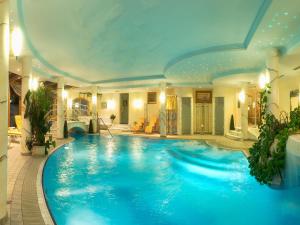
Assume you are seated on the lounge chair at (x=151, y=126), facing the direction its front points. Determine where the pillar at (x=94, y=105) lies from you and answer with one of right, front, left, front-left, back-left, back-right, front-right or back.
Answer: front-right

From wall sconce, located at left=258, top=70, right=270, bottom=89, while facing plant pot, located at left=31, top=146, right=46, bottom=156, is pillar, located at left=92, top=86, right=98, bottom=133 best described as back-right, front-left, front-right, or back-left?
front-right

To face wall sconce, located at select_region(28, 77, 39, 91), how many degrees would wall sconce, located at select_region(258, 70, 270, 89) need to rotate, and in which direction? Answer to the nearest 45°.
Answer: approximately 45° to its right

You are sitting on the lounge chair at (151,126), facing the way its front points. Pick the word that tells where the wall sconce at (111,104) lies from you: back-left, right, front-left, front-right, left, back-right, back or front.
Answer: right

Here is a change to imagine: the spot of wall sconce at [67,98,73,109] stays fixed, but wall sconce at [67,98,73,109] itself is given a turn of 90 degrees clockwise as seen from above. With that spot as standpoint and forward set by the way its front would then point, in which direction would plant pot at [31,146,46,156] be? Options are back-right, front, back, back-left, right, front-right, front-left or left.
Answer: left

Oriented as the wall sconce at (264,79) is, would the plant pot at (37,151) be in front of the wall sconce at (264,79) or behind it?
in front

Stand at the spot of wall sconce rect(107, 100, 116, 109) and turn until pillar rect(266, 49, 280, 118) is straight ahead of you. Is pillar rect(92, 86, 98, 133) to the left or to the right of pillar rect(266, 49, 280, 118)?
right

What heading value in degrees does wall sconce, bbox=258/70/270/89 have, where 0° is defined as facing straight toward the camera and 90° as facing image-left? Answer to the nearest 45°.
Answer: approximately 45°

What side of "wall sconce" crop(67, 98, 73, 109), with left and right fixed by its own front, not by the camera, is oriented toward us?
front

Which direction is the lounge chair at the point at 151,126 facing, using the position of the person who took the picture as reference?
facing the viewer and to the left of the viewer

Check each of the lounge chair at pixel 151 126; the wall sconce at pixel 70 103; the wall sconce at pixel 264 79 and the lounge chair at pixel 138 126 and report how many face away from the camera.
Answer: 0

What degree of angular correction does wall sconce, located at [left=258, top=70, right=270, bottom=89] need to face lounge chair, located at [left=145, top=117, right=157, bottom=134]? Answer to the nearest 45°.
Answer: approximately 90° to its right

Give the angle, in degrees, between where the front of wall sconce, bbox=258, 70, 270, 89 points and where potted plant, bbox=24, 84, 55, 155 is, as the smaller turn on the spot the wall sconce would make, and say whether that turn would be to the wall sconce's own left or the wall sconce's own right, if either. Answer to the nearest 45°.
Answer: approximately 45° to the wall sconce's own right

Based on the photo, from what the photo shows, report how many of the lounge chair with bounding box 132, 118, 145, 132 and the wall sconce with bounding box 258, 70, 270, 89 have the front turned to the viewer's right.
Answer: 0

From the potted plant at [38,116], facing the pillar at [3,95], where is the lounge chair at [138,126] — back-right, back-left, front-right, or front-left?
back-left
